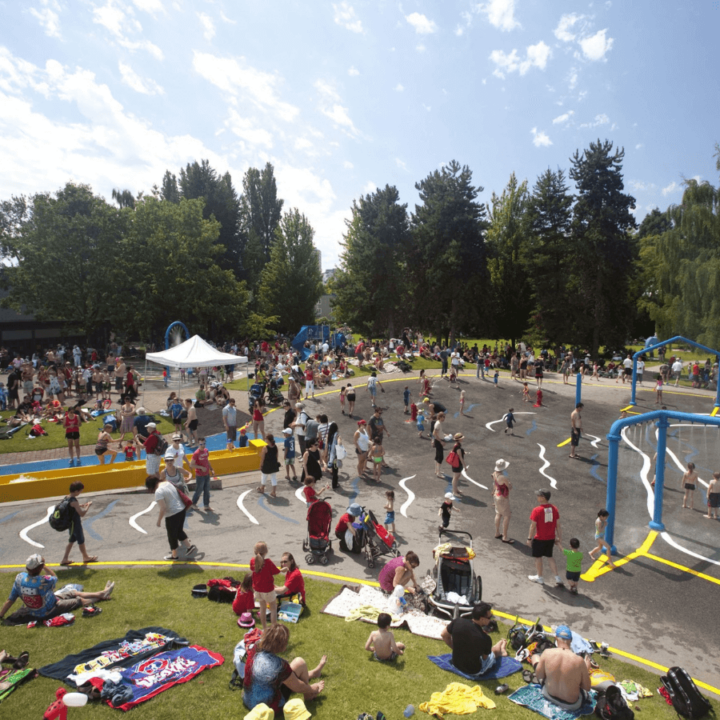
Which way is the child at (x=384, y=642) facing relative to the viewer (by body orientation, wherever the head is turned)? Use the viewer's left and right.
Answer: facing away from the viewer

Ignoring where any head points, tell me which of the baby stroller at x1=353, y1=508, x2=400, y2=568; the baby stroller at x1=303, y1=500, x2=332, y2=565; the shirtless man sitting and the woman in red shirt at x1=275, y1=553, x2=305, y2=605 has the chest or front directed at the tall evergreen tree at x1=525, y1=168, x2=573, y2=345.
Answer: the shirtless man sitting

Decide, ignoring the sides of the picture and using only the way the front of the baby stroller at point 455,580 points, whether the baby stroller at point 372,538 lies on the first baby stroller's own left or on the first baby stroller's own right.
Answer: on the first baby stroller's own right

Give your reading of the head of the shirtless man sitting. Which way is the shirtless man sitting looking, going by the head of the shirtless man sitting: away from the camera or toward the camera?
away from the camera

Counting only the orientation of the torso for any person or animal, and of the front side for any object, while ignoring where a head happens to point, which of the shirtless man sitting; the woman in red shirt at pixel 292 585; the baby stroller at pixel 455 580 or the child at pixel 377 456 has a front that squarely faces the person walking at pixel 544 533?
the shirtless man sitting

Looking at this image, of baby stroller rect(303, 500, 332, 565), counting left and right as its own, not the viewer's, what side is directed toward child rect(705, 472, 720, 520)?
left

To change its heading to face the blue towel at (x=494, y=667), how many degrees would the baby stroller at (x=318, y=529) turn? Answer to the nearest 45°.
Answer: approximately 45° to its left

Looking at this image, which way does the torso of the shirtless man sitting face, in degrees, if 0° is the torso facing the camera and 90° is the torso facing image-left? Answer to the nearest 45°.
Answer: approximately 180°

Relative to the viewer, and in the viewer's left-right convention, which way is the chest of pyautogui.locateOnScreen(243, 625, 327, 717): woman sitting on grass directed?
facing away from the viewer and to the right of the viewer

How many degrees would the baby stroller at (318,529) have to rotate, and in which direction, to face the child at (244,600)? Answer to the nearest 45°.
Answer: approximately 45° to its right

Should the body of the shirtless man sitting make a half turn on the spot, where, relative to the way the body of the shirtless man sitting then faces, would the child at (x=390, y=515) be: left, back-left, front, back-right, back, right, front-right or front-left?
back-right
